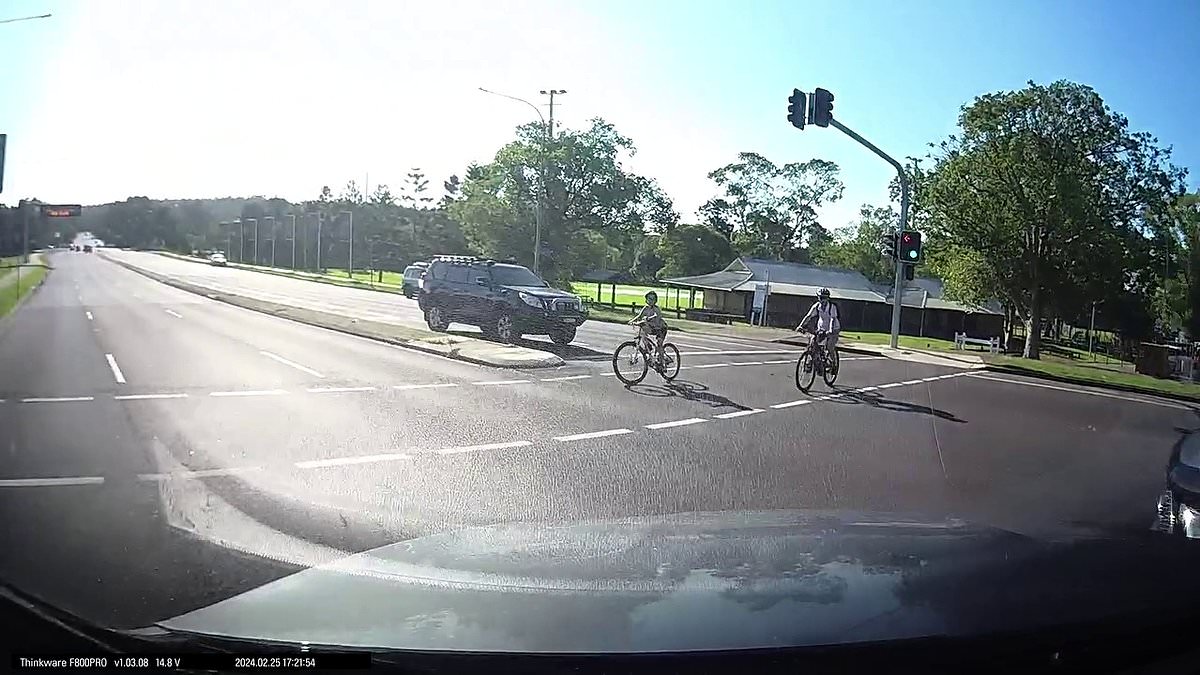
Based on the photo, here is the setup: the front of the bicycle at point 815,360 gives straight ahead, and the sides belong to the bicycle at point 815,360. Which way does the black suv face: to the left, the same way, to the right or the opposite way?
to the left

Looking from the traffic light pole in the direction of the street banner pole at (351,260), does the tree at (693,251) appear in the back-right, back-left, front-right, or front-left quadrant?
front-right

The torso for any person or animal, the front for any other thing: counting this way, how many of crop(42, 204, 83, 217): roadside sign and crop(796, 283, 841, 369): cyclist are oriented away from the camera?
0

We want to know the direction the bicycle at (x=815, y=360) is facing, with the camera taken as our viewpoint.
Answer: facing the viewer and to the left of the viewer

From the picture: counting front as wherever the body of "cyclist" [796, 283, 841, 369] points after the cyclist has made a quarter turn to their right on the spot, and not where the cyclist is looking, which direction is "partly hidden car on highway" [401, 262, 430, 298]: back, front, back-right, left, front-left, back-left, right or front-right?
front

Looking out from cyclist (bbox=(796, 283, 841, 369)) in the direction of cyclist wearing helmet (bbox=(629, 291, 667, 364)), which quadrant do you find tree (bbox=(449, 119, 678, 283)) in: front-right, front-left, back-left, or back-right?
front-right

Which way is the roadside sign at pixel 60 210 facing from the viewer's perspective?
toward the camera

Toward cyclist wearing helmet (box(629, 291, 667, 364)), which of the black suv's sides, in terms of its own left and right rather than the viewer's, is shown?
front

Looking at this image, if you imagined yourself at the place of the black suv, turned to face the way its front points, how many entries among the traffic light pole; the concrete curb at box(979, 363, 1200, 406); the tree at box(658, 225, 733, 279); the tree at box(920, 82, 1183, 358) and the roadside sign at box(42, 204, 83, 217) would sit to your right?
0

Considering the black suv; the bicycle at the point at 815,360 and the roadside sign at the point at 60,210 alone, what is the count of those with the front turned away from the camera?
0

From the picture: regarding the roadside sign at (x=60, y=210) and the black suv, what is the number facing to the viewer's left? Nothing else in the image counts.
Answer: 0

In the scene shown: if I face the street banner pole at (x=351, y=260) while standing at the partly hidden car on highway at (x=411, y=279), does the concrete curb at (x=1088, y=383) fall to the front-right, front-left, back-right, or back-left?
back-right

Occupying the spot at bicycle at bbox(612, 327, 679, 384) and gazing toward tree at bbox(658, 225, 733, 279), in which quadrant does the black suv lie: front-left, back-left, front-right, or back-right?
front-left
